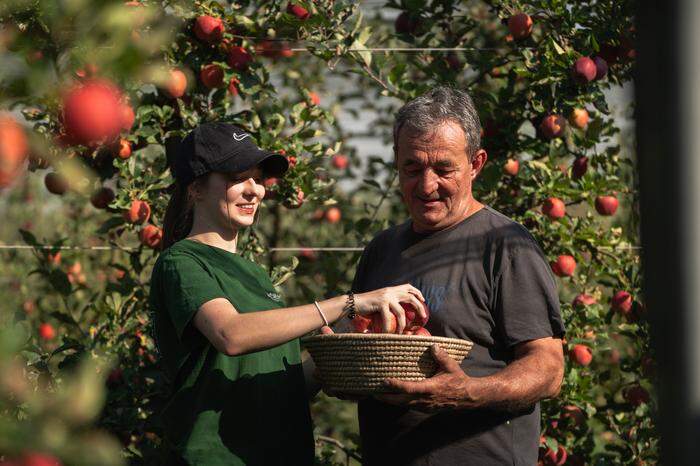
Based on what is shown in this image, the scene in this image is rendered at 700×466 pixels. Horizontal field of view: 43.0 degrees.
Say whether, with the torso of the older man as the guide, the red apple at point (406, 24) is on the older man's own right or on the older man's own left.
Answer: on the older man's own right

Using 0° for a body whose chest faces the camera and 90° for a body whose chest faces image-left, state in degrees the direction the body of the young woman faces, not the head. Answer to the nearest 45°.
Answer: approximately 315°

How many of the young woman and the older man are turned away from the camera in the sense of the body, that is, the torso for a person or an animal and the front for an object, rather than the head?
0

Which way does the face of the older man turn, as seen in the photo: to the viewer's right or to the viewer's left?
to the viewer's left

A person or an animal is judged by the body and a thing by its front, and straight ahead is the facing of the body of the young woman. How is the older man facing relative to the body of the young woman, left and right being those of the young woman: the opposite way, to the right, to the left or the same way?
to the right

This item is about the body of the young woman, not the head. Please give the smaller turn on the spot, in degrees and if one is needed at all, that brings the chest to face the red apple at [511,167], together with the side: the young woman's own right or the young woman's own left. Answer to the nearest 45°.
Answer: approximately 90° to the young woman's own left

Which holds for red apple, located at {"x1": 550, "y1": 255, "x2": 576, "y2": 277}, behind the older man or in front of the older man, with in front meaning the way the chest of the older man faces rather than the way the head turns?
behind

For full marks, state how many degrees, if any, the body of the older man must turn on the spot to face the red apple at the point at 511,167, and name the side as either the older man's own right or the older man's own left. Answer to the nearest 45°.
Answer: approximately 135° to the older man's own right

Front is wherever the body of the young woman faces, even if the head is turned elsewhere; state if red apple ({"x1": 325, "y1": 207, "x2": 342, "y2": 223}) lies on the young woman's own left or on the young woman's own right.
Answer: on the young woman's own left

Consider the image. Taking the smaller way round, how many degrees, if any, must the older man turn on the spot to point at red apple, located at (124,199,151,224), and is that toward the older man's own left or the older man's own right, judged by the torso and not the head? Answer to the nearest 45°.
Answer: approximately 90° to the older man's own right

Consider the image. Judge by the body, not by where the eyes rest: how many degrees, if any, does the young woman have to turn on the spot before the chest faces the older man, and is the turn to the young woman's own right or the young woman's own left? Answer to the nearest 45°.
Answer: approximately 45° to the young woman's own left

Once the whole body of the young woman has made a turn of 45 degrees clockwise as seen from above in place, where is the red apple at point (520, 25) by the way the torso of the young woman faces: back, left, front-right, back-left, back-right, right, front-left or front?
back-left

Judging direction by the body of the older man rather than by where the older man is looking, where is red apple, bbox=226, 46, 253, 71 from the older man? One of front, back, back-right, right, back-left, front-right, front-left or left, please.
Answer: right

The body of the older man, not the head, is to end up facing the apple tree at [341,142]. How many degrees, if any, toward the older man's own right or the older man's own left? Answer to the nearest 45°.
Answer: approximately 135° to the older man's own right

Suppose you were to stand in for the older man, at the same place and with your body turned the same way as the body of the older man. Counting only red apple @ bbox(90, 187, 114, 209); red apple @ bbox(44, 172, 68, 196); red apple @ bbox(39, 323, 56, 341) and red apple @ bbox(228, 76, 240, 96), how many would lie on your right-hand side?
4
